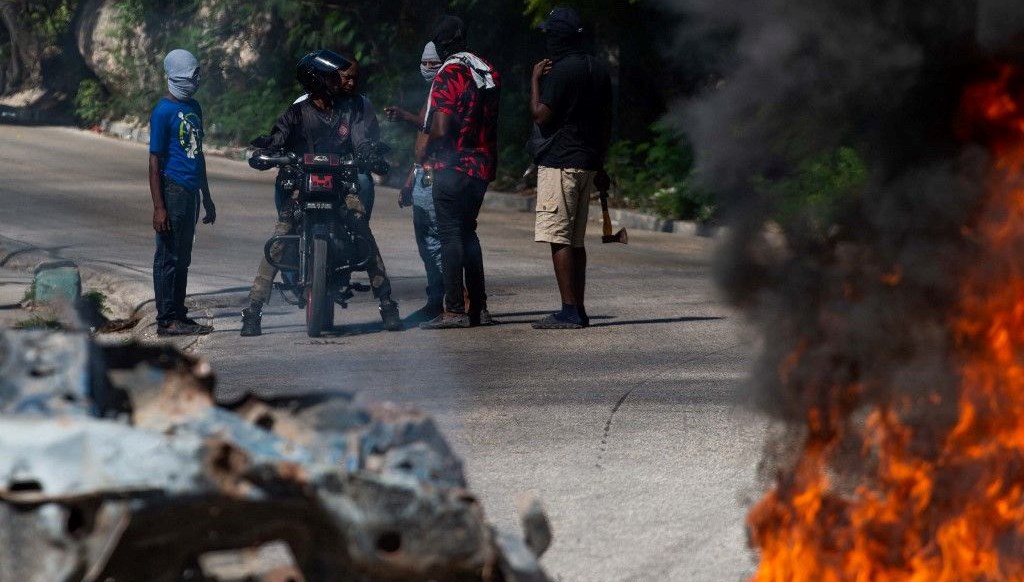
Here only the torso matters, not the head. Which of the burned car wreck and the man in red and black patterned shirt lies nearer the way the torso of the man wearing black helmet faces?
the burned car wreck

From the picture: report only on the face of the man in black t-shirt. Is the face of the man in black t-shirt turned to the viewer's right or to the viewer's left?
to the viewer's left

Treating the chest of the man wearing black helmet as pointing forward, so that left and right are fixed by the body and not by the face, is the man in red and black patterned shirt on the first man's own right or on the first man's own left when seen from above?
on the first man's own left

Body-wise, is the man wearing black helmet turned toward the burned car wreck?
yes

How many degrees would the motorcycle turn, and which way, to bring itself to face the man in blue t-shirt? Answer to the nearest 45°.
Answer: approximately 90° to its right

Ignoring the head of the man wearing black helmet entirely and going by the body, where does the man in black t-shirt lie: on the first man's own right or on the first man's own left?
on the first man's own left

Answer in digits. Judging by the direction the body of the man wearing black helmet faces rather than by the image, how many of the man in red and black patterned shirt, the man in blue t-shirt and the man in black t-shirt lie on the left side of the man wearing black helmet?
2

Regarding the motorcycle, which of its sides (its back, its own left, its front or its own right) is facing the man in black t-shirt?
left

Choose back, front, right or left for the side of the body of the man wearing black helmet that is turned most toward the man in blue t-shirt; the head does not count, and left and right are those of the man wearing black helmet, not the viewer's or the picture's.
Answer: right
